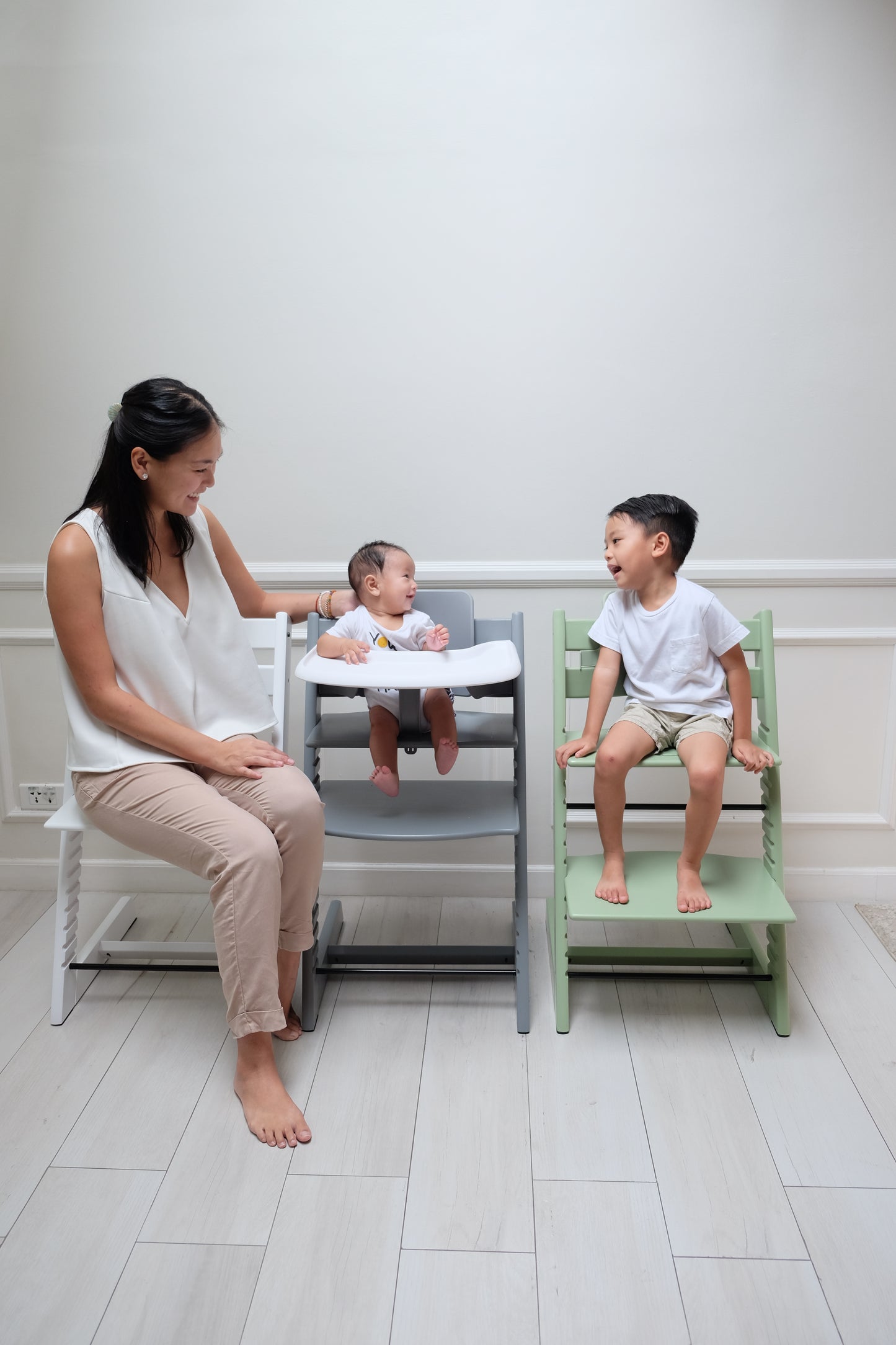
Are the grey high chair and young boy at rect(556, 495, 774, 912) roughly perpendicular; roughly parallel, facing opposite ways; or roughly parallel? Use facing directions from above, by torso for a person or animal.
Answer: roughly parallel

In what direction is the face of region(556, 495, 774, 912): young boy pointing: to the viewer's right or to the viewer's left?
to the viewer's left

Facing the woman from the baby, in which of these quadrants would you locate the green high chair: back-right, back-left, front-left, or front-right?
back-left

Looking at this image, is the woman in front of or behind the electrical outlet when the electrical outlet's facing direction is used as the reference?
in front

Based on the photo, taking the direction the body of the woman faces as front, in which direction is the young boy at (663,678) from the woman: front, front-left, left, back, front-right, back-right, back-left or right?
front-left

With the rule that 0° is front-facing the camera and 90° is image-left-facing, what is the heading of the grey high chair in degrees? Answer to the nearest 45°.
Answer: approximately 0°

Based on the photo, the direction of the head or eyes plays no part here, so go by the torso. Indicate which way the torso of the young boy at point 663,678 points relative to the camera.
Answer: toward the camera

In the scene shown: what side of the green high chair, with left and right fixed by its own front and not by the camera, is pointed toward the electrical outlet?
right

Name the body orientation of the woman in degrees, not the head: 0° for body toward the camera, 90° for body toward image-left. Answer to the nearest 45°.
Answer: approximately 315°

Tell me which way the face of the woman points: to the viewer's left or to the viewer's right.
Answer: to the viewer's right
